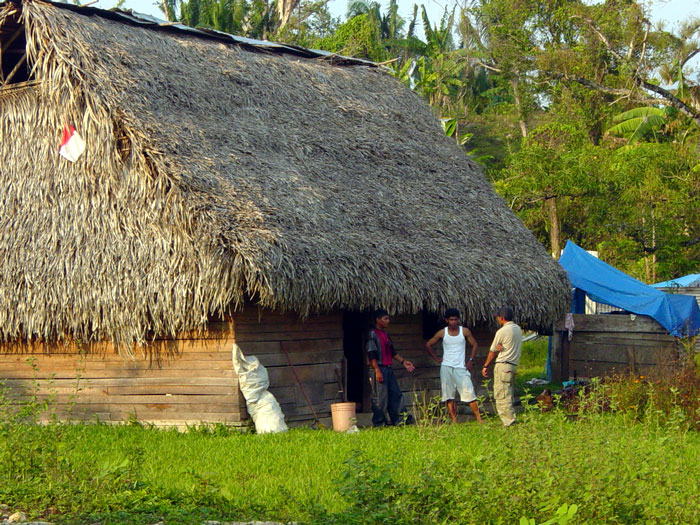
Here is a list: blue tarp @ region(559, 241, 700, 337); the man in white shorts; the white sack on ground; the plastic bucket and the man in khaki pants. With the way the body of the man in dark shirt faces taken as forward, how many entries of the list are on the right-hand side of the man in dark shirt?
2

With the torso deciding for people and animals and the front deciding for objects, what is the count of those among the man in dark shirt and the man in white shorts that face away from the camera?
0

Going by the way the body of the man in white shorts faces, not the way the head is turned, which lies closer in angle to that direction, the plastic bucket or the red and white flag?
the plastic bucket

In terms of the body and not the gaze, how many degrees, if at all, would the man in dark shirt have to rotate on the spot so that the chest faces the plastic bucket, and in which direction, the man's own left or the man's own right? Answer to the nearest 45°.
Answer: approximately 90° to the man's own right

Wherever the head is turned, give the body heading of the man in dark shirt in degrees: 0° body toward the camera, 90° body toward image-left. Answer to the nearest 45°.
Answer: approximately 315°

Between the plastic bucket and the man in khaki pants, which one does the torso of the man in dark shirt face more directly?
the man in khaki pants

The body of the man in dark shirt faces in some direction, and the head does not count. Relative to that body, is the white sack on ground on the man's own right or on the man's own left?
on the man's own right

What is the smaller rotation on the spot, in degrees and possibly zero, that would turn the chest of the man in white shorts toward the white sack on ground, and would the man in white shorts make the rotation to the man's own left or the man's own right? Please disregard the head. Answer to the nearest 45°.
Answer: approximately 45° to the man's own right

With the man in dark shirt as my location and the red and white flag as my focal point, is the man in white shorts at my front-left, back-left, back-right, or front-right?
back-right

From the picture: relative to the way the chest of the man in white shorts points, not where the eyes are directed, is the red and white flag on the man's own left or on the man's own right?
on the man's own right

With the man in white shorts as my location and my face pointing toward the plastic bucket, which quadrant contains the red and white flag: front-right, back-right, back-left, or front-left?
front-right

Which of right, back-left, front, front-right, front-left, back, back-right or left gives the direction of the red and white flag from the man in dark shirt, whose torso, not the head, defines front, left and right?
back-right

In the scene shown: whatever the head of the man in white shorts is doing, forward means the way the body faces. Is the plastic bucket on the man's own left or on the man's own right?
on the man's own right

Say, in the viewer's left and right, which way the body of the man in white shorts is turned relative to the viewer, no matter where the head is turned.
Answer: facing the viewer

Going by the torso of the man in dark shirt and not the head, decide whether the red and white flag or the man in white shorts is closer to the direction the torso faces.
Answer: the man in white shorts
